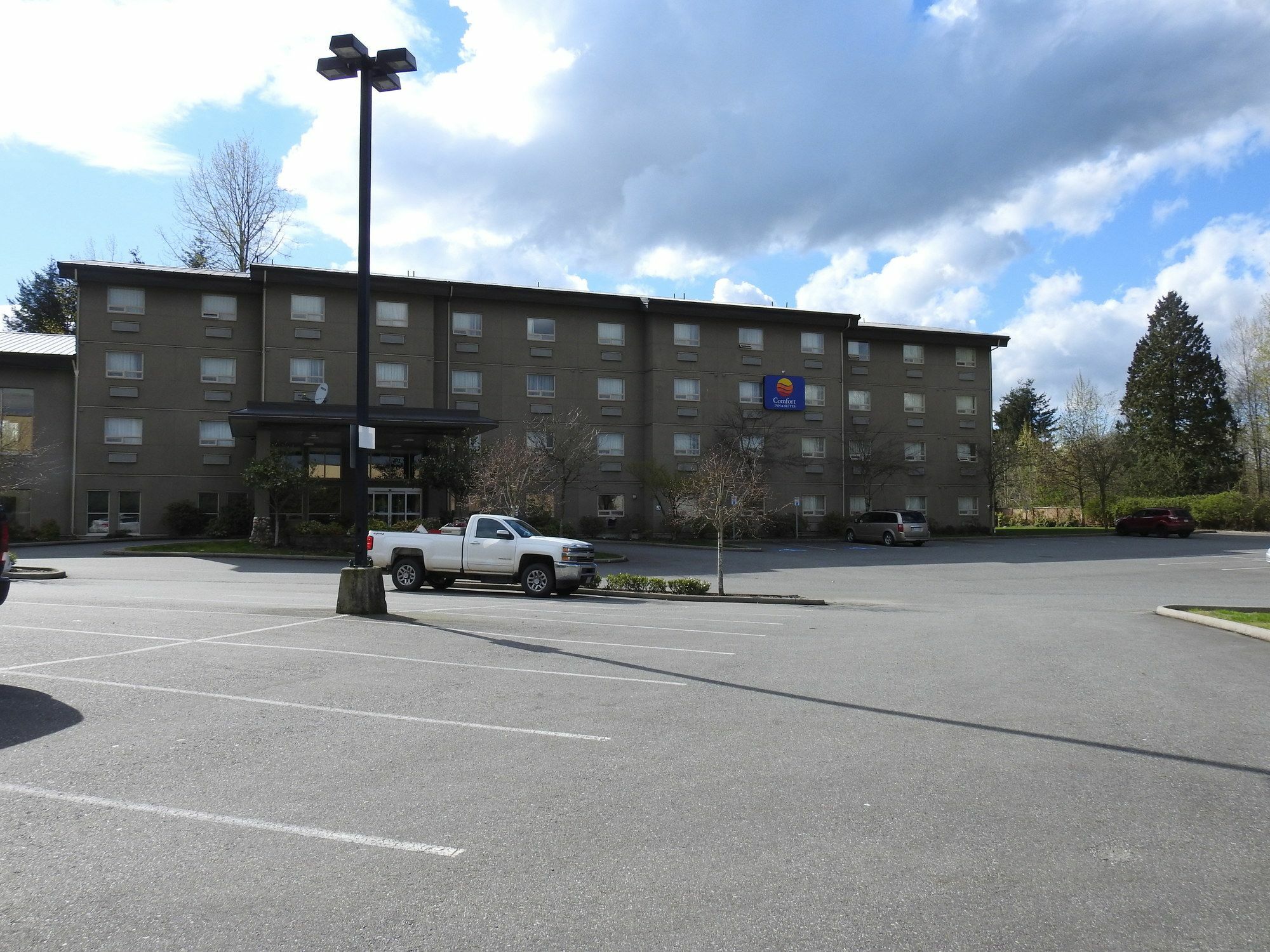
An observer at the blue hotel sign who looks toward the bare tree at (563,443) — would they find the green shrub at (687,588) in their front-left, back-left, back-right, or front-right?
front-left

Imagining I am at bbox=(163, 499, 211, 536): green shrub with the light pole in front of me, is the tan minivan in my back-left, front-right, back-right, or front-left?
front-left

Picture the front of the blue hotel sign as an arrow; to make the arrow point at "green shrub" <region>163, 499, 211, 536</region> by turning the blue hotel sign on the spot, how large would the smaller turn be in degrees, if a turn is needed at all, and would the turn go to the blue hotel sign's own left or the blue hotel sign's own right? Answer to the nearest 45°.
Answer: approximately 45° to the blue hotel sign's own right

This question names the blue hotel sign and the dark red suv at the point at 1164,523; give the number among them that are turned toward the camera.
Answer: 1

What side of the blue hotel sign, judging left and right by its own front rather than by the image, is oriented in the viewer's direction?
front

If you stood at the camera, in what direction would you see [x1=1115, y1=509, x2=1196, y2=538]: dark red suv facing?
facing away from the viewer and to the left of the viewer

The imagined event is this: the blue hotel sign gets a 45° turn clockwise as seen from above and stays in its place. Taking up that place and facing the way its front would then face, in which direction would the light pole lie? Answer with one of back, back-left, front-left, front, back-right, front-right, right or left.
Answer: front-left

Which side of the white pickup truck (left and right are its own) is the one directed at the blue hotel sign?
left

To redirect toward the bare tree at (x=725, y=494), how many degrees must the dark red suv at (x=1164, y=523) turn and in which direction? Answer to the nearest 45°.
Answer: approximately 90° to its left

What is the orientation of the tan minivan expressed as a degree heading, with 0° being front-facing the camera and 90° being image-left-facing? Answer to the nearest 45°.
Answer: approximately 135°

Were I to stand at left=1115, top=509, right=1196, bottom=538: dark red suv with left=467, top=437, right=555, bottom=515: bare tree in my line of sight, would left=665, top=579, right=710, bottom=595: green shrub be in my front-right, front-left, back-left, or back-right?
front-left
